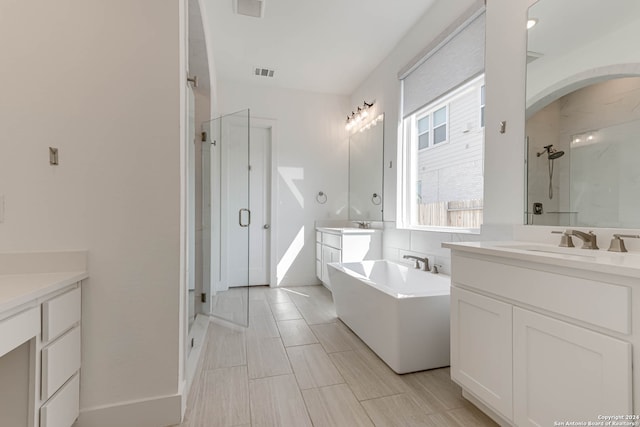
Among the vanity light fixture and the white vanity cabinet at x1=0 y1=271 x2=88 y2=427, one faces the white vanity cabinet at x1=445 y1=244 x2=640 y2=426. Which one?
the white vanity cabinet at x1=0 y1=271 x2=88 y2=427

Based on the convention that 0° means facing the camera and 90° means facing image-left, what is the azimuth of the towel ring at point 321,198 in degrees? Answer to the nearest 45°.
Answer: approximately 0°

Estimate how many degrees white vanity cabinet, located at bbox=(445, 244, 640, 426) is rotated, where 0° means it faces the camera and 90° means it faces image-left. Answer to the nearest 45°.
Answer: approximately 45°

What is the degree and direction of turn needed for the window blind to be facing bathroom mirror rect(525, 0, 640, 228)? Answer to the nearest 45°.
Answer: approximately 90° to its left

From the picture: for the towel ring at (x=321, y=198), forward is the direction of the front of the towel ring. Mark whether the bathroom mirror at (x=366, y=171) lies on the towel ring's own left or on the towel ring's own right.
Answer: on the towel ring's own left

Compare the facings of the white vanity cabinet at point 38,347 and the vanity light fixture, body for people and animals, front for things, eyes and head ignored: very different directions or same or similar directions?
very different directions

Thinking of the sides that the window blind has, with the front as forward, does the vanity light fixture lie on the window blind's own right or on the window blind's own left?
on the window blind's own right

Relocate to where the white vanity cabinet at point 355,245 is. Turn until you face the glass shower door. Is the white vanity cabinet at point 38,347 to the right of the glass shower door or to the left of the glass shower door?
left
